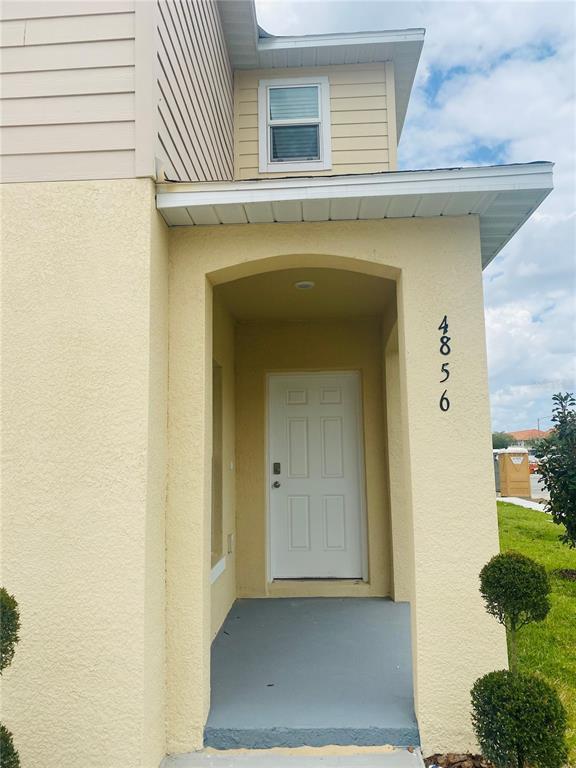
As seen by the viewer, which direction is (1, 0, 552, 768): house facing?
toward the camera

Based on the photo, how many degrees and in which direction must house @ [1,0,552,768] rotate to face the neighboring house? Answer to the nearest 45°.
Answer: approximately 135° to its left

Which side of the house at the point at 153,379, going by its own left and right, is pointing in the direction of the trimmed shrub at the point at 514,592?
left

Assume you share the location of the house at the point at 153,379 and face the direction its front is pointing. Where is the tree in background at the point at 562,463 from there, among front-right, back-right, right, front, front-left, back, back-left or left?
back-left

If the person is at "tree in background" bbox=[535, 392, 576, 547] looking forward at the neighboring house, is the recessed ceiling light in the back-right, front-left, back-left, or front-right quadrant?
back-left
